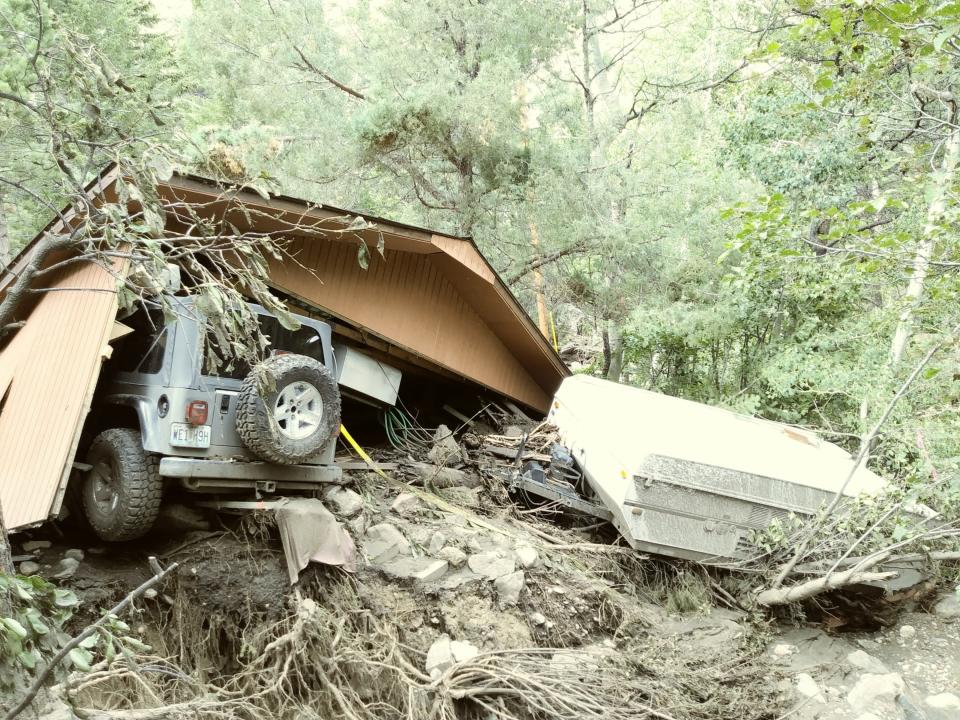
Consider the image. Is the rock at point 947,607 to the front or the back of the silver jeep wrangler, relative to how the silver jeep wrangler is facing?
to the back

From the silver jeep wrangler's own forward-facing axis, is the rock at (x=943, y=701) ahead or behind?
behind

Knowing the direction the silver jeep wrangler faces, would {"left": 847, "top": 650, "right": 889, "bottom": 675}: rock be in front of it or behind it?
behind

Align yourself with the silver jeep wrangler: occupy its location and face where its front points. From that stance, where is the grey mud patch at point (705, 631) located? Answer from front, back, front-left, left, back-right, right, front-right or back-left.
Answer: back-right

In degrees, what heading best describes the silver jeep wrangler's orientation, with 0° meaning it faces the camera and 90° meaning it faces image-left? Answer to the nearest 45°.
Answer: approximately 135°

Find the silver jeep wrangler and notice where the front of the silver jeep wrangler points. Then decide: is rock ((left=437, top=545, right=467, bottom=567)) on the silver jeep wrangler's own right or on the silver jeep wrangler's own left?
on the silver jeep wrangler's own right

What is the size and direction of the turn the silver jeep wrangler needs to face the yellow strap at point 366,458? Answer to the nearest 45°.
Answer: approximately 90° to its right

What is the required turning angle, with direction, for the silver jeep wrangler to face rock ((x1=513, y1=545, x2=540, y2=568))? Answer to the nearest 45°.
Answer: approximately 135° to its right

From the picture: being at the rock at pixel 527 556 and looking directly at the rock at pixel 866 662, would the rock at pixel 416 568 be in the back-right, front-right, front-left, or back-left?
back-right

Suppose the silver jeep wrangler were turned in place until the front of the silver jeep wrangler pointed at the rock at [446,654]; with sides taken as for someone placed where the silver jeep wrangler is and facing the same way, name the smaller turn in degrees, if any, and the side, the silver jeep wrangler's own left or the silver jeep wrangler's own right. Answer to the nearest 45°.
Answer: approximately 135° to the silver jeep wrangler's own right

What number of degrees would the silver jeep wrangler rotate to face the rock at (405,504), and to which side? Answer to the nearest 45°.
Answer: approximately 90° to its right

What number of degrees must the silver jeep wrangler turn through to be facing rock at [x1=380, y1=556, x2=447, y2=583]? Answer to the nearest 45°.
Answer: approximately 135° to its right
